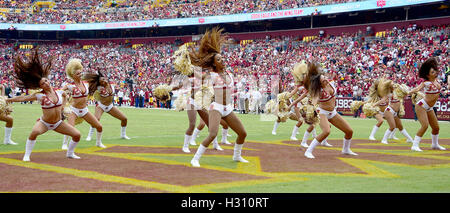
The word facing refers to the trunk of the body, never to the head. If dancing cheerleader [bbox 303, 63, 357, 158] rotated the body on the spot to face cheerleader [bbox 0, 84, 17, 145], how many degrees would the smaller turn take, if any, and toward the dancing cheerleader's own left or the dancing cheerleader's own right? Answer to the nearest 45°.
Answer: approximately 135° to the dancing cheerleader's own right

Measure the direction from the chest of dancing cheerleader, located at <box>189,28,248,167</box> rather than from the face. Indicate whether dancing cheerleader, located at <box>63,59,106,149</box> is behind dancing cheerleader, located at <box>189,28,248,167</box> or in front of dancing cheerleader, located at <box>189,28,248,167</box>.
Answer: behind

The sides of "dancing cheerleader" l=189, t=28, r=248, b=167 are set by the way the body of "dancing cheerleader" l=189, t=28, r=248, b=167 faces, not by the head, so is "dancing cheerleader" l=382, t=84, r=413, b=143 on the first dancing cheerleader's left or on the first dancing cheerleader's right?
on the first dancing cheerleader's left

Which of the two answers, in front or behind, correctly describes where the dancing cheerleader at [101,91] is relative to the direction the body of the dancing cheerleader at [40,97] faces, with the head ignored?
behind

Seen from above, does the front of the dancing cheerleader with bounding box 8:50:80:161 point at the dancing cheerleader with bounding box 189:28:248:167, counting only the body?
no

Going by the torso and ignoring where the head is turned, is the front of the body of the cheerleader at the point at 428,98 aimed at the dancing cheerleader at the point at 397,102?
no

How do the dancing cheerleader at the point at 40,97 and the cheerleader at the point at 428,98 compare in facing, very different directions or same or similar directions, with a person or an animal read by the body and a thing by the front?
same or similar directions

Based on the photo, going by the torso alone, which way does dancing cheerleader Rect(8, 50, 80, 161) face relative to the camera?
toward the camera

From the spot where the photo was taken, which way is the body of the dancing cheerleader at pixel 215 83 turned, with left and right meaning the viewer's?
facing the viewer and to the right of the viewer

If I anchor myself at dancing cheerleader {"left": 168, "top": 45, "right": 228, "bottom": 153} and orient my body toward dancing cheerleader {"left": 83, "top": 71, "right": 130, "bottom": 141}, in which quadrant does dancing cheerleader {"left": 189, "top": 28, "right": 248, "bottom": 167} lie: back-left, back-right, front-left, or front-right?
back-left

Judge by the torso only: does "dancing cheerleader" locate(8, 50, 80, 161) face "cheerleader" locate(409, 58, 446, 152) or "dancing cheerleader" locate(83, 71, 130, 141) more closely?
the cheerleader

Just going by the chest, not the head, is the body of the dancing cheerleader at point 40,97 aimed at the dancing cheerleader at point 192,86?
no

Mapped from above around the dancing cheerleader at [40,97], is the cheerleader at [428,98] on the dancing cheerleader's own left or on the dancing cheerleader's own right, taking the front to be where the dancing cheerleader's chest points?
on the dancing cheerleader's own left

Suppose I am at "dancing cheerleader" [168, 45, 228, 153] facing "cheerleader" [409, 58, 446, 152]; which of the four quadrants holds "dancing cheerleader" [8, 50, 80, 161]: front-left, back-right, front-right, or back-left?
back-right

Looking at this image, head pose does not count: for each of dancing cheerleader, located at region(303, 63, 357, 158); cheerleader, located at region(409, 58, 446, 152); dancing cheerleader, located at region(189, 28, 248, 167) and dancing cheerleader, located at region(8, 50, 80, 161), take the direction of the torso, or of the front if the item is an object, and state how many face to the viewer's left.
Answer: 0

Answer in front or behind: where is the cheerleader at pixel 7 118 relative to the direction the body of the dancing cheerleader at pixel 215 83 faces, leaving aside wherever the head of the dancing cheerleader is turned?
behind

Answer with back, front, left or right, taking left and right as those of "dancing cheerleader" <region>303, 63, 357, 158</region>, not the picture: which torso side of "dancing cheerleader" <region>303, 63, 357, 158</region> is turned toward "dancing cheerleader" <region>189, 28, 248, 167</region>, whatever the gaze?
right

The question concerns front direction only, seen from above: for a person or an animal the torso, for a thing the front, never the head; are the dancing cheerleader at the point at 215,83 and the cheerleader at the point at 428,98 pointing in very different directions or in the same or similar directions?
same or similar directions

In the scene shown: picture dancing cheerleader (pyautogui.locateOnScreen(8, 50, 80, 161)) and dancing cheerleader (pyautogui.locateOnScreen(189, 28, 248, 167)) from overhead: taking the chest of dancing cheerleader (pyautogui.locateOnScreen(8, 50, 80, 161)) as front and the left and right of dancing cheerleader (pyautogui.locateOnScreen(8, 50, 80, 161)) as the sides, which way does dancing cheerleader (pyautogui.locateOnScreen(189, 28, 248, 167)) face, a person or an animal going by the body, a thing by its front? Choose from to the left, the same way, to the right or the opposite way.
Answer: the same way
